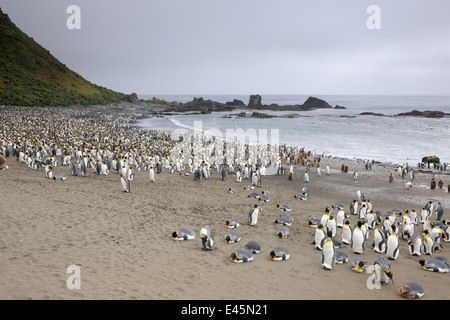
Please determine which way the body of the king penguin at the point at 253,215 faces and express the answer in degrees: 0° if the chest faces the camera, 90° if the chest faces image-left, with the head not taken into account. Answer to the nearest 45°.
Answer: approximately 315°

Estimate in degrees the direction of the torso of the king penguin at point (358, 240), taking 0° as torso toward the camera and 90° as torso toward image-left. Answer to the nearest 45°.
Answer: approximately 45°

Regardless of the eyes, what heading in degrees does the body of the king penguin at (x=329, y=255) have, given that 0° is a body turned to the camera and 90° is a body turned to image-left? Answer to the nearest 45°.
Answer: approximately 0°
